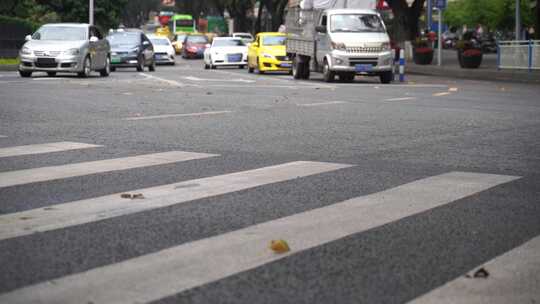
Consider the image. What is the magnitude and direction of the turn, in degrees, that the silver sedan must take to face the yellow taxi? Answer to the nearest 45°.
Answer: approximately 180°

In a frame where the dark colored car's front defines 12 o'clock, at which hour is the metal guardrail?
The metal guardrail is roughly at 8 o'clock from the dark colored car.

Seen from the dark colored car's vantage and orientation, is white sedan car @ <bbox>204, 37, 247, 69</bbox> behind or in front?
behind

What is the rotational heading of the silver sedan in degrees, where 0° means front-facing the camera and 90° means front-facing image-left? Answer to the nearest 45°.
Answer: approximately 45°

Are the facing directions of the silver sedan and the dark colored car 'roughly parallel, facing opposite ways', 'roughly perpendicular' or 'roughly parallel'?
roughly parallel

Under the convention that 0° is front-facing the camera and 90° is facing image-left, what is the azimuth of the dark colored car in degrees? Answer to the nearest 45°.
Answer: approximately 45°

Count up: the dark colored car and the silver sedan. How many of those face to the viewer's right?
0

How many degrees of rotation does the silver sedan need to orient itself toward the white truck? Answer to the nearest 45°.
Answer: approximately 135° to its left

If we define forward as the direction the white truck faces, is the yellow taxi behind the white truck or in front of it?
behind

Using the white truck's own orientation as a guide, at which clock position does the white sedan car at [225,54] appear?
The white sedan car is roughly at 5 o'clock from the white truck.
